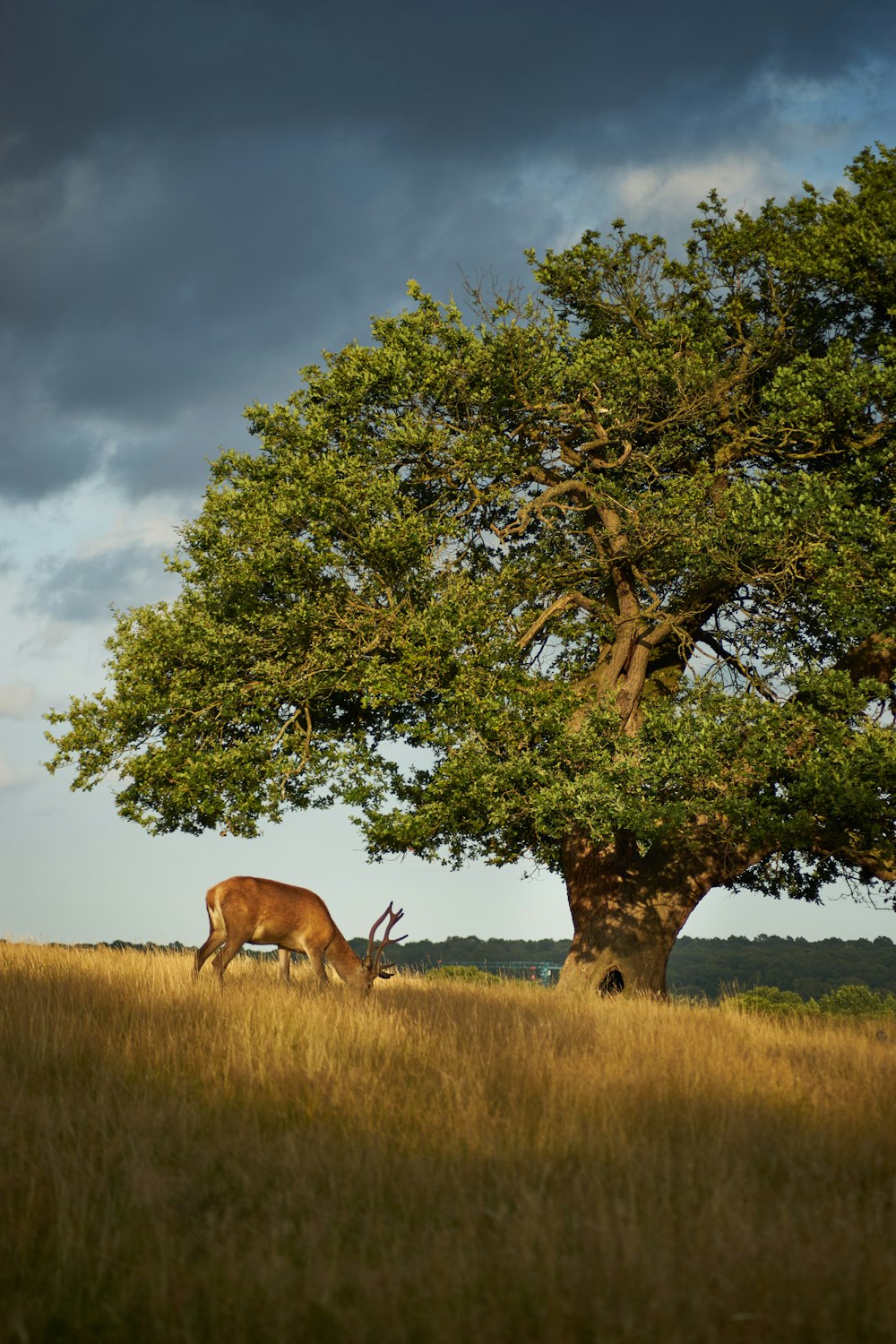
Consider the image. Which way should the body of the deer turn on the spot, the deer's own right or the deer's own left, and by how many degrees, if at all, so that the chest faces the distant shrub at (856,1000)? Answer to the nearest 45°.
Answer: approximately 45° to the deer's own left

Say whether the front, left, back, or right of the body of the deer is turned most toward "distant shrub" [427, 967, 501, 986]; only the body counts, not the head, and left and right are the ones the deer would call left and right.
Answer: left

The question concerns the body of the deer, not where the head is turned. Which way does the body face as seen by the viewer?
to the viewer's right
